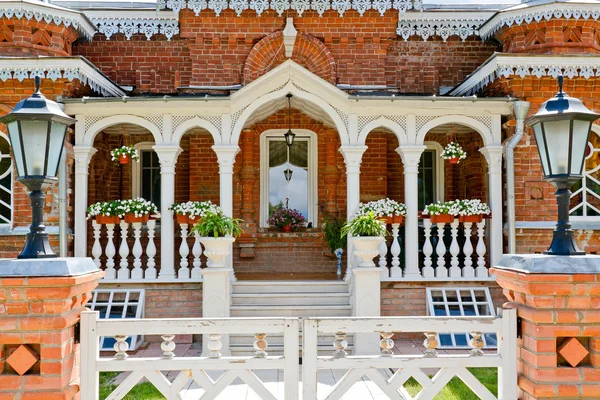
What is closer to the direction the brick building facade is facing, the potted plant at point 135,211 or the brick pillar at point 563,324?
the brick pillar

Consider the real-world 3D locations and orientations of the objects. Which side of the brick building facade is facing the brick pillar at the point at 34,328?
front

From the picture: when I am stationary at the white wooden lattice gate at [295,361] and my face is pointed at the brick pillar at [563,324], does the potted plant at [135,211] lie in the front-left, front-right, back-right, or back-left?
back-left

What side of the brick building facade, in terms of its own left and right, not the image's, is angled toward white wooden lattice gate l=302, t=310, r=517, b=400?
front

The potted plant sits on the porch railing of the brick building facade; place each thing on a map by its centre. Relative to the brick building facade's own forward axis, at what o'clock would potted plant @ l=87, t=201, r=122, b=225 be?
The potted plant is roughly at 2 o'clock from the brick building facade.

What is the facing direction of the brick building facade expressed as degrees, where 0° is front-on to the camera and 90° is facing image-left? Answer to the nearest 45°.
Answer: approximately 0°

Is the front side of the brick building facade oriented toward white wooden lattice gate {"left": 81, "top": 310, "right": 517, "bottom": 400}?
yes

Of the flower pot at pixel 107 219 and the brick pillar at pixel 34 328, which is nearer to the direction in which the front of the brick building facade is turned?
the brick pillar
